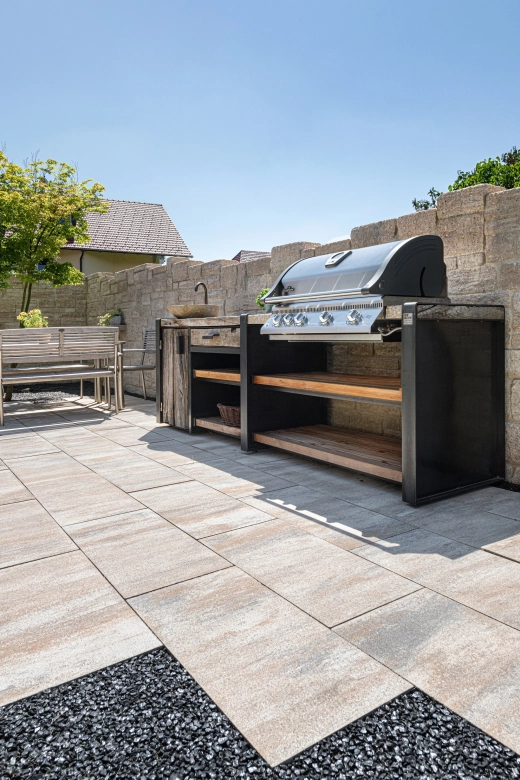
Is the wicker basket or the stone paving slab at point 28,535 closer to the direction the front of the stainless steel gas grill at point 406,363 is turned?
the stone paving slab

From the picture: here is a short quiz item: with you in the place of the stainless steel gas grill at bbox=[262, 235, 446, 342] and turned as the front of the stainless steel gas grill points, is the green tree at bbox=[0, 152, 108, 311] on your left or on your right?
on your right

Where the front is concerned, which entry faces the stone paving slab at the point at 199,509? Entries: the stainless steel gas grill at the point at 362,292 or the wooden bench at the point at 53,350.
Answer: the stainless steel gas grill

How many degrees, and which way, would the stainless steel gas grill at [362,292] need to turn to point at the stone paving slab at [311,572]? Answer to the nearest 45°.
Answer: approximately 45° to its left

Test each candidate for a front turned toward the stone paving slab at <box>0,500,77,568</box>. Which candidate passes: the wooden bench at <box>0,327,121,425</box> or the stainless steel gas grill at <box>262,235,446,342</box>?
the stainless steel gas grill

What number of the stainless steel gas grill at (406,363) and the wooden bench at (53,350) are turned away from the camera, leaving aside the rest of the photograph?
1

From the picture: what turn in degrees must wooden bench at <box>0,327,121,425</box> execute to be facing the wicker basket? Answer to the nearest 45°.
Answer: approximately 135° to its right

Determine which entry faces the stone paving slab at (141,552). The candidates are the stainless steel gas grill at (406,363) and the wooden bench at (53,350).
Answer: the stainless steel gas grill

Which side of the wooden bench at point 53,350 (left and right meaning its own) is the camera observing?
back

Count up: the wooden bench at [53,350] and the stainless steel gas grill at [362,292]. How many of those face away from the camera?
1

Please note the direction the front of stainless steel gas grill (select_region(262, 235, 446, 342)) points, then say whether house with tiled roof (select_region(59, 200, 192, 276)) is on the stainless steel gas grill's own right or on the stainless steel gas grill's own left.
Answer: on the stainless steel gas grill's own right
